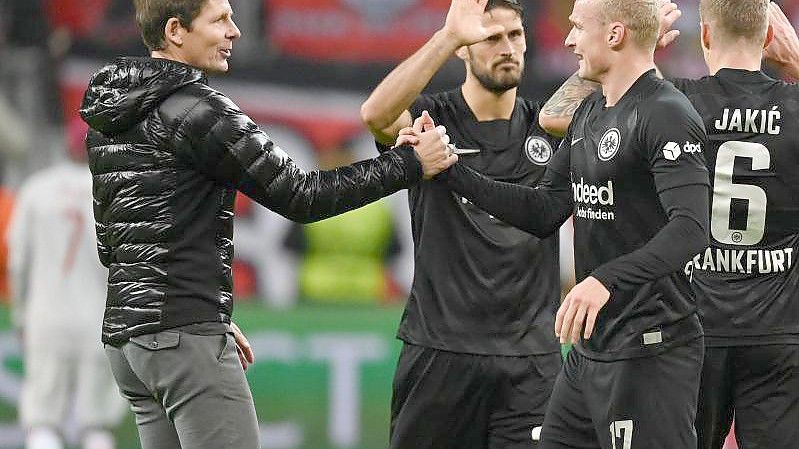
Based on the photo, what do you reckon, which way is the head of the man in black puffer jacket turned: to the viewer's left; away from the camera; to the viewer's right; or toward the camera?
to the viewer's right

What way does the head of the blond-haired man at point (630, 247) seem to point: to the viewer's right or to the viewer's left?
to the viewer's left

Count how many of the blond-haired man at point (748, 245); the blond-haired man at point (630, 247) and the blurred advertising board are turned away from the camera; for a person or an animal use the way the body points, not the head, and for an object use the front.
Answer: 1

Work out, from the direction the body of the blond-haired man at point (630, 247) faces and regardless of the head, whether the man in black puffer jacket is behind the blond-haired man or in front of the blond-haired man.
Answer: in front

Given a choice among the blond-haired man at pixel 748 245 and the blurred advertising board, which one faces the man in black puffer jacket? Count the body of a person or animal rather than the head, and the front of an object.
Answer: the blurred advertising board

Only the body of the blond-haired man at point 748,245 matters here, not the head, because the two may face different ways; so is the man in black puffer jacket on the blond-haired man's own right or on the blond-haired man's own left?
on the blond-haired man's own left

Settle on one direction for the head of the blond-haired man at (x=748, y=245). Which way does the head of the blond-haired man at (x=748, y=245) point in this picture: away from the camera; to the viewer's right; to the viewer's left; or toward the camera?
away from the camera

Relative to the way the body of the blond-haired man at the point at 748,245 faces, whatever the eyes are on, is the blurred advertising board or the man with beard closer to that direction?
the blurred advertising board

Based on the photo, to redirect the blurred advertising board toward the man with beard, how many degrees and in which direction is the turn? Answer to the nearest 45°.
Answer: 0° — it already faces them

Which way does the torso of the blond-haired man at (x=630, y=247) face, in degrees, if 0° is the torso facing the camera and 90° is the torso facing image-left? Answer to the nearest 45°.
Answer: approximately 45°

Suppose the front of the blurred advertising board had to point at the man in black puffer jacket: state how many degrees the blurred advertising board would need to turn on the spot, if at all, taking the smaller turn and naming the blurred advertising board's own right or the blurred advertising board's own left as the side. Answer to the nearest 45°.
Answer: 0° — it already faces them
